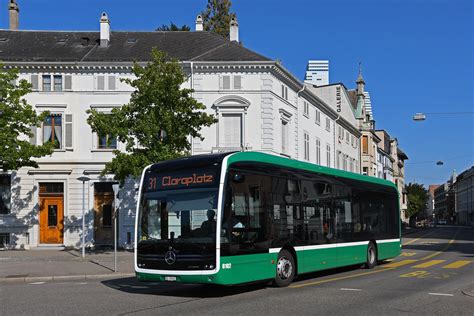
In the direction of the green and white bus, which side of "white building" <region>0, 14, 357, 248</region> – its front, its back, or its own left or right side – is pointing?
front

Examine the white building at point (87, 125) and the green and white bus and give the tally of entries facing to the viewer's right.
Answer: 0

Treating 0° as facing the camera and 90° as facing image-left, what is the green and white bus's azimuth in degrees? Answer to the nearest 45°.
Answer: approximately 45°

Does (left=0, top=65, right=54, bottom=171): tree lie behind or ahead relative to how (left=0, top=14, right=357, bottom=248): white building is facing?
ahead

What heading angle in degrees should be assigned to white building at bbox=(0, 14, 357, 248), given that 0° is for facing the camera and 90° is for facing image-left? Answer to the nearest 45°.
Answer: approximately 0°
